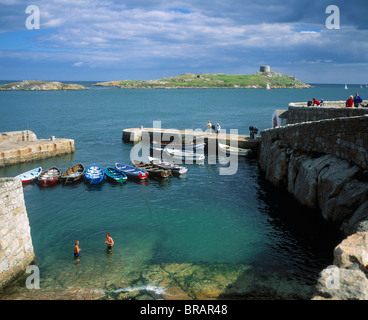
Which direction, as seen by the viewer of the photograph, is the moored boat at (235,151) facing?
facing away from the viewer and to the left of the viewer

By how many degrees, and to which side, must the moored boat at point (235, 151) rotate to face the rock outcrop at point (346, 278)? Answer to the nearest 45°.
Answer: approximately 135° to its left

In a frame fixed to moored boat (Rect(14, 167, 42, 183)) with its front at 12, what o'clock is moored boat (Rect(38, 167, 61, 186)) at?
moored boat (Rect(38, 167, 61, 186)) is roughly at 3 o'clock from moored boat (Rect(14, 167, 42, 183)).

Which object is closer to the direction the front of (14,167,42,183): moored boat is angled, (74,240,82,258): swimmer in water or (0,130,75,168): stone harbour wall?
the stone harbour wall

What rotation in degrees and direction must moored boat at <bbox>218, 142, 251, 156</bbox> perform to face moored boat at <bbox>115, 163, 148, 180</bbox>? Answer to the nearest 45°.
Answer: approximately 90° to its left

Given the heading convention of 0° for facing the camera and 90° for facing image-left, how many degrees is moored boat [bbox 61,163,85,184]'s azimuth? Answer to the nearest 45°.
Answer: approximately 225°

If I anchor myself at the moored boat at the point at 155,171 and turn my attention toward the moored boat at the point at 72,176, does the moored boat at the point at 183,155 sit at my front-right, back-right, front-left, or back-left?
back-right

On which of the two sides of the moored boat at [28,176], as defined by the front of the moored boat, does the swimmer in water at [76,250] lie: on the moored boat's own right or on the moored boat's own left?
on the moored boat's own right
